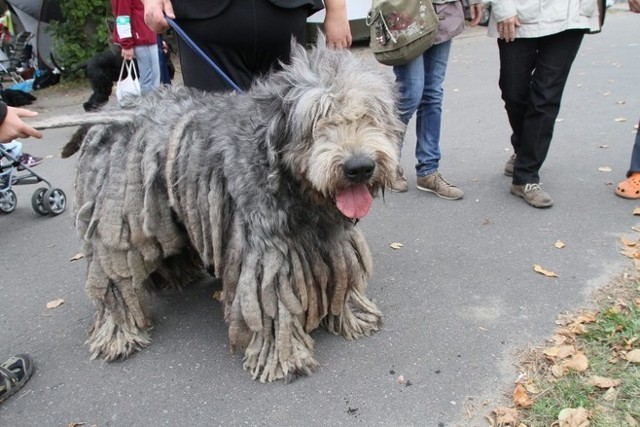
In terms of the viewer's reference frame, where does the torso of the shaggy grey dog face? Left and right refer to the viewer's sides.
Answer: facing the viewer and to the right of the viewer

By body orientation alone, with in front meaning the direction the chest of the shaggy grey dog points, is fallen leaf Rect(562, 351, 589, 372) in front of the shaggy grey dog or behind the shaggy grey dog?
in front

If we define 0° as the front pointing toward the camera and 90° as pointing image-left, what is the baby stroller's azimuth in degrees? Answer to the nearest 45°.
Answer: approximately 270°

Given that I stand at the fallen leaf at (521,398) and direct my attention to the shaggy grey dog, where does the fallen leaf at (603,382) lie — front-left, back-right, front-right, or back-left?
back-right

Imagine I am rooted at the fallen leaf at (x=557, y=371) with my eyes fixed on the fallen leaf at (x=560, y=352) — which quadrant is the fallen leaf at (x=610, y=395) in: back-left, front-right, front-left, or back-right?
back-right

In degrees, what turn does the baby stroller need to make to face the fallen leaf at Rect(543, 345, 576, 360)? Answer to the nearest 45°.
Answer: approximately 45° to its right

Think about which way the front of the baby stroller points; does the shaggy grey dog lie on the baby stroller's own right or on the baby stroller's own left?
on the baby stroller's own right
